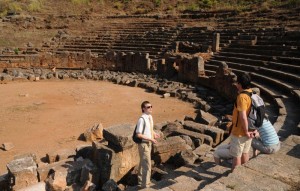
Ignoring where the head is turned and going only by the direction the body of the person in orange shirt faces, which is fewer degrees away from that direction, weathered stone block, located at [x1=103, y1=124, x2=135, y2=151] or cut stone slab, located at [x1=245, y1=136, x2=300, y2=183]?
the weathered stone block

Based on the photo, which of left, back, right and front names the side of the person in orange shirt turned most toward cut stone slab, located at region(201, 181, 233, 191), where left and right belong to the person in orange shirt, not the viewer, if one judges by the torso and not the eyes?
left

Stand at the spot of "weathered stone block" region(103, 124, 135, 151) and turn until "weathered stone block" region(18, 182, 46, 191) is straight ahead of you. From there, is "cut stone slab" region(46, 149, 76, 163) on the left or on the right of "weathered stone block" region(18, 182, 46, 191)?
right

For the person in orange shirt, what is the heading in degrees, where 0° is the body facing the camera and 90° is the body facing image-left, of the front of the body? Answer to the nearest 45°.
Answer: approximately 90°
